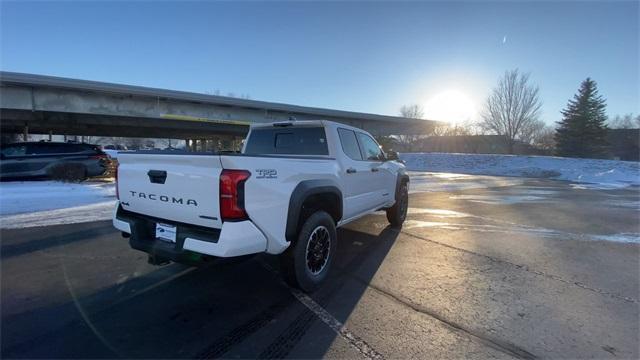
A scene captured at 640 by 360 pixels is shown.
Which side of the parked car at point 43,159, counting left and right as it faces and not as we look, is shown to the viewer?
left

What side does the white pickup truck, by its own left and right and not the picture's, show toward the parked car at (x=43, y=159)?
left

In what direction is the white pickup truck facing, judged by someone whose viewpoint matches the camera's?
facing away from the viewer and to the right of the viewer

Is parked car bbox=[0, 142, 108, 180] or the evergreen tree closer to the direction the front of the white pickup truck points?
the evergreen tree

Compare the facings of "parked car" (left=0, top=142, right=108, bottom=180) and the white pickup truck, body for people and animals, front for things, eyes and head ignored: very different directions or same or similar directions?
very different directions

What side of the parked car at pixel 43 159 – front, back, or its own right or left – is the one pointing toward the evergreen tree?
back

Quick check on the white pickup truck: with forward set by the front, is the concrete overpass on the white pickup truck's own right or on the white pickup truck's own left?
on the white pickup truck's own left

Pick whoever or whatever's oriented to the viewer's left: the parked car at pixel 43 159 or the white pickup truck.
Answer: the parked car
